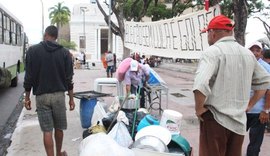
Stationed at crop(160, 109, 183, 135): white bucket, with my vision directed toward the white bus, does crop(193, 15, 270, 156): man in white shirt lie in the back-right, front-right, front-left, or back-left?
back-left

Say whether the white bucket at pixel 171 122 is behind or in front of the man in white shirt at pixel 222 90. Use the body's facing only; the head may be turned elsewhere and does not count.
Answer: in front

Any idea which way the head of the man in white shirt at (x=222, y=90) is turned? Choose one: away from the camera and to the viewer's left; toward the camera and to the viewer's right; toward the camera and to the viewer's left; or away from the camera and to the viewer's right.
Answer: away from the camera and to the viewer's left

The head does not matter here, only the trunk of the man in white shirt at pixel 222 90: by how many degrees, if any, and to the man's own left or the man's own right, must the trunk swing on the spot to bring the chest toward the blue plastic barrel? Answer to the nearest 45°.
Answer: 0° — they already face it

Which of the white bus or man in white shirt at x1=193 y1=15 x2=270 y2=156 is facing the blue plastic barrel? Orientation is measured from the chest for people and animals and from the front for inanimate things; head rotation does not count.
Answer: the man in white shirt

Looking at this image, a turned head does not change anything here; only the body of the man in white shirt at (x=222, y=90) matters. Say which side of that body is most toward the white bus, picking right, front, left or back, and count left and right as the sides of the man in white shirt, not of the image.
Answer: front

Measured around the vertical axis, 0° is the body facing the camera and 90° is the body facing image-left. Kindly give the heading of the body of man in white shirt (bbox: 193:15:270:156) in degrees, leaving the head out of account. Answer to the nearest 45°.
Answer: approximately 135°
